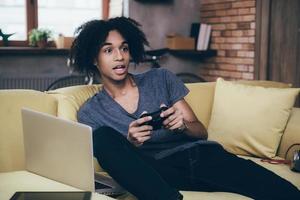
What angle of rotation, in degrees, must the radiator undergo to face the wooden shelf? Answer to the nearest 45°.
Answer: approximately 90° to its left

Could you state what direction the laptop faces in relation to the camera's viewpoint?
facing away from the viewer and to the right of the viewer

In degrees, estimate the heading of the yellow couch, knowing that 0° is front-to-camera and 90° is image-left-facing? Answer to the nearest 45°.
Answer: approximately 0°

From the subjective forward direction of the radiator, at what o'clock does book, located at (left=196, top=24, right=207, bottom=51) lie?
The book is roughly at 9 o'clock from the radiator.

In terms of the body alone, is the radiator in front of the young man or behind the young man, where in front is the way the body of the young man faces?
behind

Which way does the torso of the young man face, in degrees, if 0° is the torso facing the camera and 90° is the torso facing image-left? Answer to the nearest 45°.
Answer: approximately 315°

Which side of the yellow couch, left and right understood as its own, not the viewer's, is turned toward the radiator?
back

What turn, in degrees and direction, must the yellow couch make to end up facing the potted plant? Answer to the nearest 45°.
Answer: approximately 180°

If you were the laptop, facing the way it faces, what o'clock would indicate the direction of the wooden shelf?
The wooden shelf is roughly at 11 o'clock from the laptop.

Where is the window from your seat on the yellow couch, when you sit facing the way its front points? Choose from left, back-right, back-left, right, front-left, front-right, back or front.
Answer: back

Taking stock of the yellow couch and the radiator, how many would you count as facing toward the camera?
2
